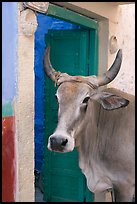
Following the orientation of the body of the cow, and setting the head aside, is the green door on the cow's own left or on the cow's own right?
on the cow's own right

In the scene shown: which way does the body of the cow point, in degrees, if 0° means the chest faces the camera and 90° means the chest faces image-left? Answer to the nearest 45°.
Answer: approximately 45°
